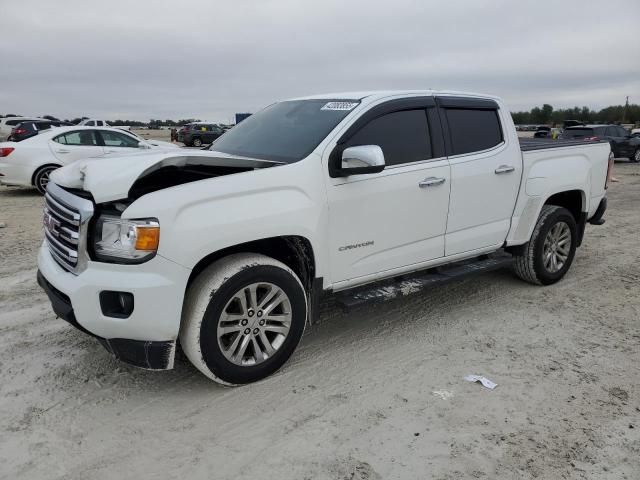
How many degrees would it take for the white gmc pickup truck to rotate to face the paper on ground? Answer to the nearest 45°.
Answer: approximately 135° to its left

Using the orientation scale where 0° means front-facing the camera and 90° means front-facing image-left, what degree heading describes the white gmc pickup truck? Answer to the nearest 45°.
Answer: approximately 45°

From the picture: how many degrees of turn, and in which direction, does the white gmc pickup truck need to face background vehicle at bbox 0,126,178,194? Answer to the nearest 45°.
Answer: approximately 90° to its right

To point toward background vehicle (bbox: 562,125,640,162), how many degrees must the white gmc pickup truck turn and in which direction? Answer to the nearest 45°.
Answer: approximately 180°

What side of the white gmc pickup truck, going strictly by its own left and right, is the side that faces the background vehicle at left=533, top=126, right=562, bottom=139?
back

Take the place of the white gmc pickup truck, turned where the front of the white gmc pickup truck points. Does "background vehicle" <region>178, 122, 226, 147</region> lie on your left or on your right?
on your right
